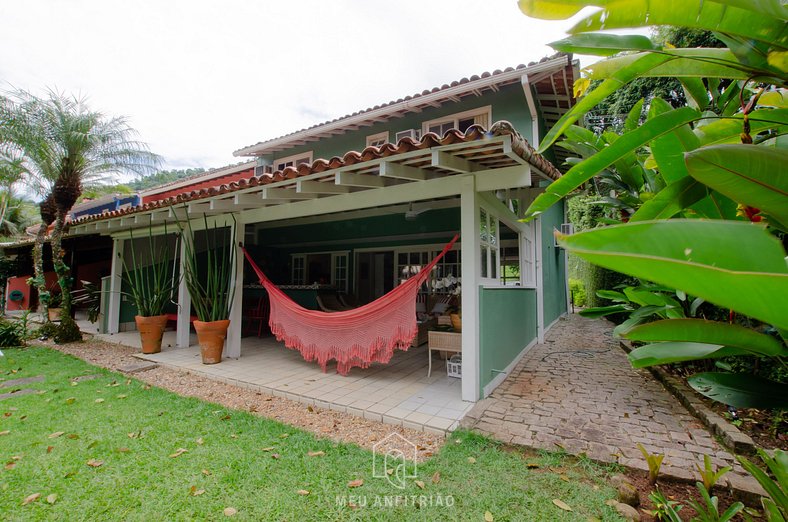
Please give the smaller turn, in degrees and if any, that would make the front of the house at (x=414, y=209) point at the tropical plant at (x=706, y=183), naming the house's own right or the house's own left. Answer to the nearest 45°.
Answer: approximately 45° to the house's own left

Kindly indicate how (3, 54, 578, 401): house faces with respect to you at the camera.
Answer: facing the viewer and to the left of the viewer

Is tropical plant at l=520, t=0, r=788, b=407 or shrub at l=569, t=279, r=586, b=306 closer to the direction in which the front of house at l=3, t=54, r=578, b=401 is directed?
the tropical plant

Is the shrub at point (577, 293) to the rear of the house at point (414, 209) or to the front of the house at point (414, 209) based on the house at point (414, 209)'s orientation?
to the rear

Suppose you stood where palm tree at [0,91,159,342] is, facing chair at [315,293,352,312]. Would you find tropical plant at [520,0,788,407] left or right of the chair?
right

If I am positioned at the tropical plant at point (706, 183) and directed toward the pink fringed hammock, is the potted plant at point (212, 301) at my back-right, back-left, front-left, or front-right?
front-left

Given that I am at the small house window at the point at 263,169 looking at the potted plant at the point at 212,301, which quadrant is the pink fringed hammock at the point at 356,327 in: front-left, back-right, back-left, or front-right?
front-left
